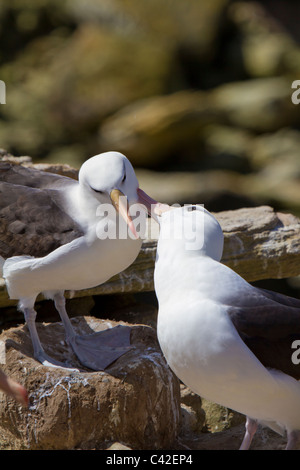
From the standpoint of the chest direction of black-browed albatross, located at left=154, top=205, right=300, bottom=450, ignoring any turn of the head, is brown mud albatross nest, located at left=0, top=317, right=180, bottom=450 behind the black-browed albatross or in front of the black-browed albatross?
in front

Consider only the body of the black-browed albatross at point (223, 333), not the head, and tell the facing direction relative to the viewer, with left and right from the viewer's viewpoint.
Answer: facing to the left of the viewer

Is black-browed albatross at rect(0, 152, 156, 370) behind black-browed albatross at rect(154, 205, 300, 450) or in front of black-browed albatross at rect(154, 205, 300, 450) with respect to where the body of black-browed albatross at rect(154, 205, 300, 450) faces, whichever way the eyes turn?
in front

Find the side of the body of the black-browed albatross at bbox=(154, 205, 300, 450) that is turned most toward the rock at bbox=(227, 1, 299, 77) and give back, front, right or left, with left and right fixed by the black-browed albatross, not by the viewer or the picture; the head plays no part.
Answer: right
